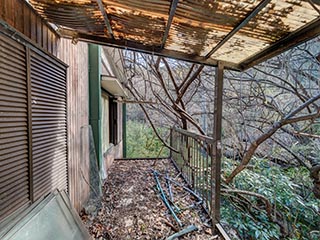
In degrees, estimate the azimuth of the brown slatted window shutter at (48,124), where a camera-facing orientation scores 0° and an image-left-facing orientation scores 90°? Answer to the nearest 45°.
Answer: approximately 315°

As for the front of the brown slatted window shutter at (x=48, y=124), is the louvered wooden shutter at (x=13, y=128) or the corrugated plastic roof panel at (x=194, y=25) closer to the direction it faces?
the corrugated plastic roof panel

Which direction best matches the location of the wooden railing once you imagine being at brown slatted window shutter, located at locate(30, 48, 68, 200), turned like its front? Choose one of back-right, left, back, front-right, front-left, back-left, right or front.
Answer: front-left

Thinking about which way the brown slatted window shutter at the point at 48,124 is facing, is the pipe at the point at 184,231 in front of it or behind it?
in front

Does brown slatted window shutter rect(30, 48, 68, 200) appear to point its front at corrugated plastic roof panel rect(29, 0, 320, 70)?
yes

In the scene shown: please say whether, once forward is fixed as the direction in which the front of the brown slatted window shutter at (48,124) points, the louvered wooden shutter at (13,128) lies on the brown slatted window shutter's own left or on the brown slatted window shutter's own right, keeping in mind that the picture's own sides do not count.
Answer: on the brown slatted window shutter's own right
